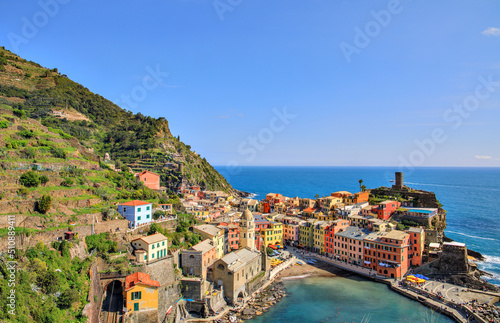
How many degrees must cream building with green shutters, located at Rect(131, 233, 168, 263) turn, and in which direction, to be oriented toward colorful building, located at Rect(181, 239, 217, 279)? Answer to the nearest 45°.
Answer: approximately 90° to its left

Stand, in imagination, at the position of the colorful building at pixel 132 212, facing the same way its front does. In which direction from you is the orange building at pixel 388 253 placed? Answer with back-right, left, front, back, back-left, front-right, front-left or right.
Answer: front-left

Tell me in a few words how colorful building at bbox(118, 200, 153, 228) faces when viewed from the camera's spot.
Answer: facing the viewer and to the right of the viewer

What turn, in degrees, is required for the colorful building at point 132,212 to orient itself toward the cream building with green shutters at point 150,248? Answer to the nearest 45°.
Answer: approximately 45° to its right

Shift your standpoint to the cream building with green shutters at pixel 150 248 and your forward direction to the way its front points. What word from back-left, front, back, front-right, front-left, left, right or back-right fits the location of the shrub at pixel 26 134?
back

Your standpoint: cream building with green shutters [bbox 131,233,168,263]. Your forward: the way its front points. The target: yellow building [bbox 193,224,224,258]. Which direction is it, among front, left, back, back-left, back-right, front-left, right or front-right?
left

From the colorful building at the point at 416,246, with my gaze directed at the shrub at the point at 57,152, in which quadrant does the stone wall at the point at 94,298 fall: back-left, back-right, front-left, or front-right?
front-left

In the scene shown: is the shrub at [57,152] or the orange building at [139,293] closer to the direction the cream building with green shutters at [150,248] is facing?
the orange building

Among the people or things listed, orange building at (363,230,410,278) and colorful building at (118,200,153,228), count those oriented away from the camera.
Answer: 0

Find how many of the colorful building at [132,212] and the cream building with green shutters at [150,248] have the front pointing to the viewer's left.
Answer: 0

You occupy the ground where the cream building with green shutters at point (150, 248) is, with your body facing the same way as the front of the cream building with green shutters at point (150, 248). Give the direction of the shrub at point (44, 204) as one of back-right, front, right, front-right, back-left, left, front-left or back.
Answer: back-right

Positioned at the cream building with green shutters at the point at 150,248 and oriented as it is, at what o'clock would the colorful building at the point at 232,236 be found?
the colorful building at the point at 232,236 is roughly at 9 o'clock from the cream building with green shutters at the point at 150,248.

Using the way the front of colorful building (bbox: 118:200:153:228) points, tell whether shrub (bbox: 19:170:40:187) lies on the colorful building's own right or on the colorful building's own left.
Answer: on the colorful building's own right

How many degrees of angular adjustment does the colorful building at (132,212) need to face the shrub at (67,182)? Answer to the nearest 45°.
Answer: approximately 135° to its right

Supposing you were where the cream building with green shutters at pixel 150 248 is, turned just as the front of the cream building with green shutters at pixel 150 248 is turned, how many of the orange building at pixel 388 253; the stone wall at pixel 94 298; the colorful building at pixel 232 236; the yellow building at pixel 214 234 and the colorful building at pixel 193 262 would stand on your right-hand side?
1

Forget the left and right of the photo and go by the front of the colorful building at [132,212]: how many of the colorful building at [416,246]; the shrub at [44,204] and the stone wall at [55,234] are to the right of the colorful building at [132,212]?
2
